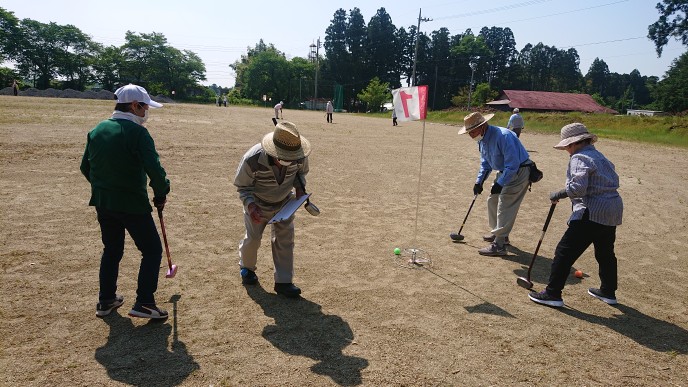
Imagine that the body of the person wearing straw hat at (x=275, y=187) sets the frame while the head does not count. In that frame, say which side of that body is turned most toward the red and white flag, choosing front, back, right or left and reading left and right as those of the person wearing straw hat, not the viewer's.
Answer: left

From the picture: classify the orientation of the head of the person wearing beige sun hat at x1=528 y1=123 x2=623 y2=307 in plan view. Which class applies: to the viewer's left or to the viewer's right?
to the viewer's left

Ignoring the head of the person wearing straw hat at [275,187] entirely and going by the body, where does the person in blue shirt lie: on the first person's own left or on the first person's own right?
on the first person's own left

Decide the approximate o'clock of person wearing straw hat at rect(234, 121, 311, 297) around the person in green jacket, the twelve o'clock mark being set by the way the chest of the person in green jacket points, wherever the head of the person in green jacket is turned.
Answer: The person wearing straw hat is roughly at 1 o'clock from the person in green jacket.

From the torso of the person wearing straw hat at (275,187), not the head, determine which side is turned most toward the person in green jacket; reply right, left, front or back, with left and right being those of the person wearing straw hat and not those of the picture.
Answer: right

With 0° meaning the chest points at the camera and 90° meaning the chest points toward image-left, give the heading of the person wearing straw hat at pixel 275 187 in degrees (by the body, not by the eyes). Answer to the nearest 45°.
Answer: approximately 315°

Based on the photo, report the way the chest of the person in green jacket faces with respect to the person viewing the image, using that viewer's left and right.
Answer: facing away from the viewer and to the right of the viewer

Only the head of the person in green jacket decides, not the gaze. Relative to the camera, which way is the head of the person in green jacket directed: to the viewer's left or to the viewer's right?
to the viewer's right
